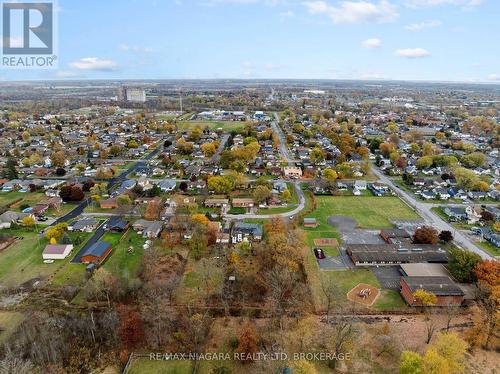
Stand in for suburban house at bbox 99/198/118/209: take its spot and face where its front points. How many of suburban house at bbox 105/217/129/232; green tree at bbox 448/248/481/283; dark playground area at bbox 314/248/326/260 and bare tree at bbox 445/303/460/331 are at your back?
0

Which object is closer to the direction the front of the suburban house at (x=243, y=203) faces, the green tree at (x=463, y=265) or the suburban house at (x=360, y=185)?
the green tree

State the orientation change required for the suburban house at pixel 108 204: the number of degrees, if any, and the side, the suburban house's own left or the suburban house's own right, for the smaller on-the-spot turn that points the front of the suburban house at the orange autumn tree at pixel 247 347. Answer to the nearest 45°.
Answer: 0° — it already faces it

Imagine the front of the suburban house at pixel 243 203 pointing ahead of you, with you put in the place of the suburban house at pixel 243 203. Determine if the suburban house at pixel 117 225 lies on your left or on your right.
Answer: on your right

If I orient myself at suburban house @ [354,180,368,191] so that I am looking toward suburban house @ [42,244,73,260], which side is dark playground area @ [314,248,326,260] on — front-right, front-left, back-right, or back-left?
front-left

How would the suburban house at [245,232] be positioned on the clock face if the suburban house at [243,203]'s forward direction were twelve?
the suburban house at [245,232] is roughly at 12 o'clock from the suburban house at [243,203].

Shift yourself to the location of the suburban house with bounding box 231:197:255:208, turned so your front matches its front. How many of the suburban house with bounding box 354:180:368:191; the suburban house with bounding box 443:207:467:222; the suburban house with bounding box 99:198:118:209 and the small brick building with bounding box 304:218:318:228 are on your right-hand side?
1

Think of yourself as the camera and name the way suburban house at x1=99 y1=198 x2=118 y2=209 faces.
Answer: facing the viewer

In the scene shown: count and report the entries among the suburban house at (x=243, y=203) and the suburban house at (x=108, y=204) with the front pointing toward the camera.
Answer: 2

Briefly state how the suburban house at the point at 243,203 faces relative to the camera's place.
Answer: facing the viewer

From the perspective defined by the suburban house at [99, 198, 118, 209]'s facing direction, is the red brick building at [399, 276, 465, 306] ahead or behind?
ahead

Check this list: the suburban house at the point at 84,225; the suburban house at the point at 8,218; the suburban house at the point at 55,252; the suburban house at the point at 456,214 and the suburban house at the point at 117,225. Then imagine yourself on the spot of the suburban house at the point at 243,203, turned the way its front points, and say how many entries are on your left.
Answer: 1

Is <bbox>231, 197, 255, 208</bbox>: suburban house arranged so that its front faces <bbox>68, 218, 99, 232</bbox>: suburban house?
no

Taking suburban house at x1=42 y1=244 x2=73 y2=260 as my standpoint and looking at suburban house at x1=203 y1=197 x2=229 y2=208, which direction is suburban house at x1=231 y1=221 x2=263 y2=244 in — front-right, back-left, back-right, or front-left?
front-right

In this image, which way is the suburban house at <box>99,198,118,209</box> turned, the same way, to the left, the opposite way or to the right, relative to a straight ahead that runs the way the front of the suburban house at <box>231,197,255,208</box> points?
the same way

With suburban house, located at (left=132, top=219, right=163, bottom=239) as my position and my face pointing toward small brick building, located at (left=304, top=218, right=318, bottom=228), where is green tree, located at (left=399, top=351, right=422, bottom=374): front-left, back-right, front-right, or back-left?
front-right

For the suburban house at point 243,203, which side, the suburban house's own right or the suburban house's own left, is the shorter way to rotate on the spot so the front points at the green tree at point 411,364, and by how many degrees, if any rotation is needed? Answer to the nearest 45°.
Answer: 0° — it already faces it
